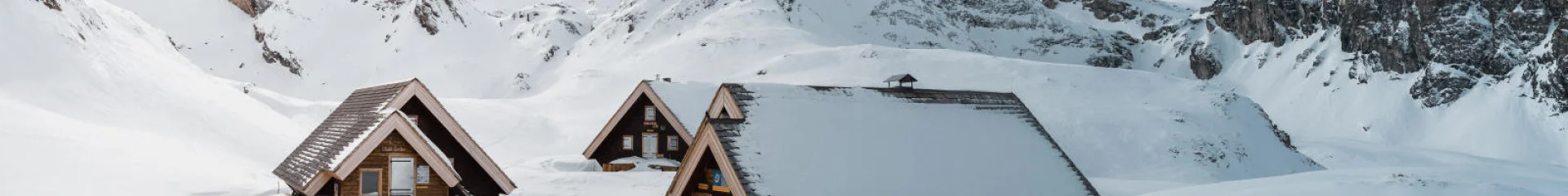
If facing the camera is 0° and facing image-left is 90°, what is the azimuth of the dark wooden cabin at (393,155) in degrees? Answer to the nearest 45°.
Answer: approximately 315°

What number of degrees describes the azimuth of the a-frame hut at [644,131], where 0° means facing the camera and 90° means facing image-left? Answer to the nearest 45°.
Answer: approximately 45°

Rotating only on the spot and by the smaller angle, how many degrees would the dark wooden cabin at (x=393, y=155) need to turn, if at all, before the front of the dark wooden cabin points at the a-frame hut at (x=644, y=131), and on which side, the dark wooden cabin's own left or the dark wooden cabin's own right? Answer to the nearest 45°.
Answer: approximately 90° to the dark wooden cabin's own left
